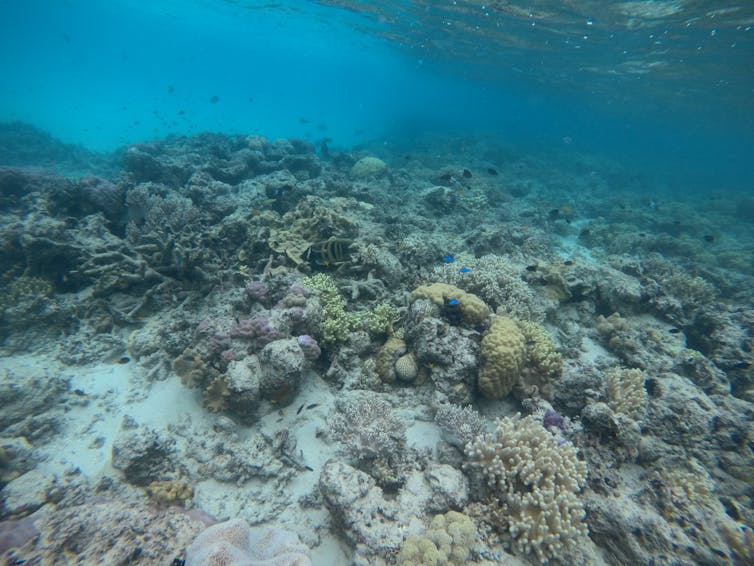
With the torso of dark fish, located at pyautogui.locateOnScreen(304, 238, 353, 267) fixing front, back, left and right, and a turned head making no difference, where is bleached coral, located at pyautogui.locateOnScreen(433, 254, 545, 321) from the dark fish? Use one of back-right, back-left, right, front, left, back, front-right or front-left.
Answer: back

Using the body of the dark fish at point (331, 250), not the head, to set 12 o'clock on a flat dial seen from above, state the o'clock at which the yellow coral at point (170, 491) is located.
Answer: The yellow coral is roughly at 10 o'clock from the dark fish.

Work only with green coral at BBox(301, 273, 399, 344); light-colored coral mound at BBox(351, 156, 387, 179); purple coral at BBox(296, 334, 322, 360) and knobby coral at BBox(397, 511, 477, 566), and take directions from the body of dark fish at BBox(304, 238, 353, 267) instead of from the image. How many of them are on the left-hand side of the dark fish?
3

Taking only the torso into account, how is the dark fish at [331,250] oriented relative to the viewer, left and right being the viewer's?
facing to the left of the viewer

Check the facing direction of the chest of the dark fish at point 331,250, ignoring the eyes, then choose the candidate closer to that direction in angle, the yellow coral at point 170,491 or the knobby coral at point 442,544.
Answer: the yellow coral

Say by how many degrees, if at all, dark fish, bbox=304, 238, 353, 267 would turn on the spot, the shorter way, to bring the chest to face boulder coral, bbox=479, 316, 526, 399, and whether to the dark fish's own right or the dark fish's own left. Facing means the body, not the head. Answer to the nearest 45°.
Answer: approximately 135° to the dark fish's own left

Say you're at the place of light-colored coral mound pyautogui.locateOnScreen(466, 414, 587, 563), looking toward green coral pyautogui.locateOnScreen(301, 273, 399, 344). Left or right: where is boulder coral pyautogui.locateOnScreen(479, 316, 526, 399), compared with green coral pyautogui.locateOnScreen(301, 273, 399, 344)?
right

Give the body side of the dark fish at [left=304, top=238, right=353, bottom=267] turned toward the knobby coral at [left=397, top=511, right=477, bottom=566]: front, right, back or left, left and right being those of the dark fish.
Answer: left

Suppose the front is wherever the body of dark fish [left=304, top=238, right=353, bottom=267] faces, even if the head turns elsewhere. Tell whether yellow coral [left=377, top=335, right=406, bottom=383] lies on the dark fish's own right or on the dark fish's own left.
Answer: on the dark fish's own left

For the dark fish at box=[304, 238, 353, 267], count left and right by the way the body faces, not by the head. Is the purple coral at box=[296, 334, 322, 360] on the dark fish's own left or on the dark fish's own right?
on the dark fish's own left

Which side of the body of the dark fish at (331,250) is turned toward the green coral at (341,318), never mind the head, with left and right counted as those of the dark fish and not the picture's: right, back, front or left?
left
